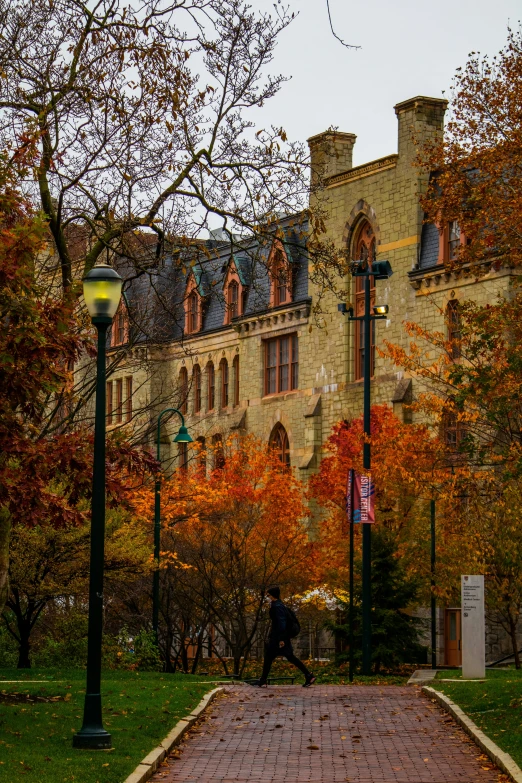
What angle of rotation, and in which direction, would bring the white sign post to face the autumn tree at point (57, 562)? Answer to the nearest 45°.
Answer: approximately 90° to its right

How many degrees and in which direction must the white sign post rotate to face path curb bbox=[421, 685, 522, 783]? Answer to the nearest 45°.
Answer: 0° — it already faces it

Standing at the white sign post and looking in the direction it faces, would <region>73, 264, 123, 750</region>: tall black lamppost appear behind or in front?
in front

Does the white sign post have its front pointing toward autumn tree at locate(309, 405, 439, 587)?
no

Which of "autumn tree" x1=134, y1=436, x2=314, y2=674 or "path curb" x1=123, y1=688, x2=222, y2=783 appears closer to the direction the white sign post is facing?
the path curb

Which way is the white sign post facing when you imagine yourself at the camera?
facing the viewer

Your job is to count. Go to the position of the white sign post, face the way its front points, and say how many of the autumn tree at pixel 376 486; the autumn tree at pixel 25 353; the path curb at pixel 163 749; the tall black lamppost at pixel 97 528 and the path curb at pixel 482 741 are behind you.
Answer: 1

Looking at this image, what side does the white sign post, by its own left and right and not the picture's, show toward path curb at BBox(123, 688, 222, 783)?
front
